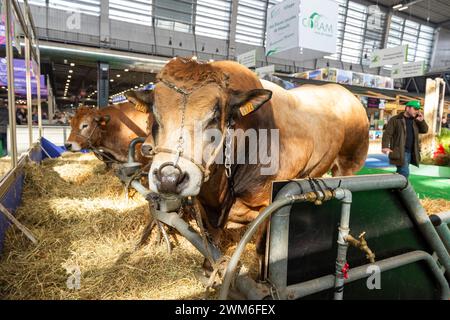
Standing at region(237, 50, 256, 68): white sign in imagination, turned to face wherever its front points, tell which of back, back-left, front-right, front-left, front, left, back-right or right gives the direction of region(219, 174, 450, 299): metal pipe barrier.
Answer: front-left

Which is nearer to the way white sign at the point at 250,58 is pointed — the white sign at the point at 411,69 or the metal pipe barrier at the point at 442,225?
the metal pipe barrier

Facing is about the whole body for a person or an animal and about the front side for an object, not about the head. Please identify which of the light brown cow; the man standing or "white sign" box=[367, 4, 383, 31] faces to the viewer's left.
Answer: the light brown cow

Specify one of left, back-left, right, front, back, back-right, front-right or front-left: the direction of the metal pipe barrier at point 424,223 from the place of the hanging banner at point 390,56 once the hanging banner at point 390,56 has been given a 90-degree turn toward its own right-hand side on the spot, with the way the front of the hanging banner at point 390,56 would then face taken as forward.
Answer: back-left

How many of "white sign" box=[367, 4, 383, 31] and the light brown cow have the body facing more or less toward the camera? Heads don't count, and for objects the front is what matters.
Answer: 1

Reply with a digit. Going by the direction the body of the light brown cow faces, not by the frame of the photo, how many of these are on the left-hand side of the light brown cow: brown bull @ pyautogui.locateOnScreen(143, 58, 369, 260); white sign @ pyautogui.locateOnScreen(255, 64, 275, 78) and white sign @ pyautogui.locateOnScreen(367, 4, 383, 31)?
1

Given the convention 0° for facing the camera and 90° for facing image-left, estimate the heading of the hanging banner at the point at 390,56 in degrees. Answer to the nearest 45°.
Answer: approximately 45°

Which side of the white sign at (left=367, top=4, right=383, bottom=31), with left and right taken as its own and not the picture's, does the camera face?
front

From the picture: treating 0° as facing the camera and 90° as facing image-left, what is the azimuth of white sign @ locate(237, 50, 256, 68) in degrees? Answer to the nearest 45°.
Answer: approximately 45°

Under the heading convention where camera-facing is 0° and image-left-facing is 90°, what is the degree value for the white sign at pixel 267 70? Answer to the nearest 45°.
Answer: approximately 45°

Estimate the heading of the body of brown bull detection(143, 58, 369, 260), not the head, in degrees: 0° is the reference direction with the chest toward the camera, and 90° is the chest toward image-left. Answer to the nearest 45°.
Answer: approximately 45°

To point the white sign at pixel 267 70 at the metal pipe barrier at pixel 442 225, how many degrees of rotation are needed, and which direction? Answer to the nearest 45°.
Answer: approximately 45° to its left

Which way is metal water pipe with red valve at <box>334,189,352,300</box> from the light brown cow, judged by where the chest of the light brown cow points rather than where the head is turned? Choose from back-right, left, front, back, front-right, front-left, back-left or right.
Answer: left

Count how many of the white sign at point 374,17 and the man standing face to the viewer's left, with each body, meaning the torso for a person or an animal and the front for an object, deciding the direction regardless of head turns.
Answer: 0

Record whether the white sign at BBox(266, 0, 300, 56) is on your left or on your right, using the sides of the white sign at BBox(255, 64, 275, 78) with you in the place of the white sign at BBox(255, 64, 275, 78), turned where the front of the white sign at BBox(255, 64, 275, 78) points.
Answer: on your left
